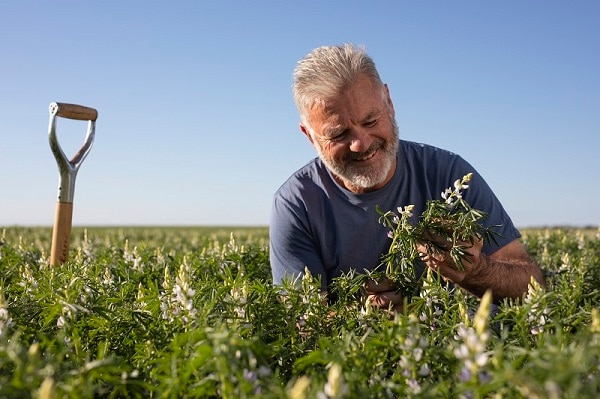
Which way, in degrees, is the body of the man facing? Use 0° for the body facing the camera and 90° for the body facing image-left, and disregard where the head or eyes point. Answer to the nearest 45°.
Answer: approximately 0°
